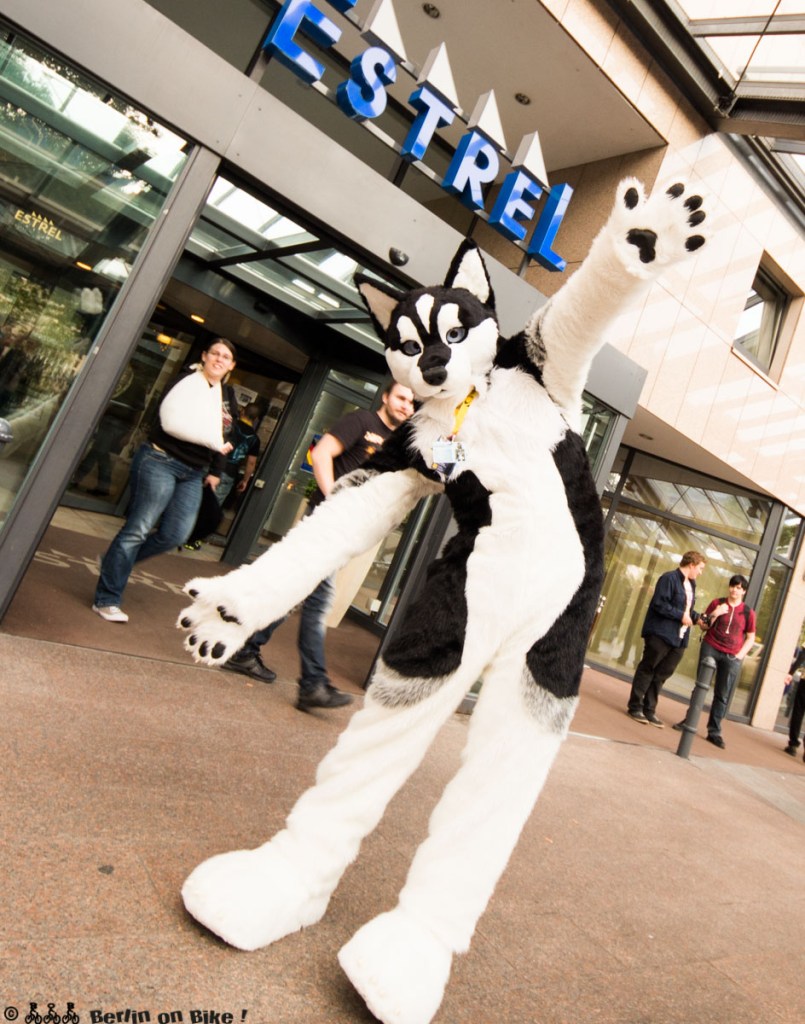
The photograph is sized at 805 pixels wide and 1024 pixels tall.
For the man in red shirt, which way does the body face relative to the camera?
toward the camera

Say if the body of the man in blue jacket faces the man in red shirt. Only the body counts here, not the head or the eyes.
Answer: yes

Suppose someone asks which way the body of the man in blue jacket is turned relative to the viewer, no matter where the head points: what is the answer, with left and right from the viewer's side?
facing the viewer and to the right of the viewer

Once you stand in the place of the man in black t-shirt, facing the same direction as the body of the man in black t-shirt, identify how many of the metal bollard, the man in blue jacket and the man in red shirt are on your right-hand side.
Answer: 0

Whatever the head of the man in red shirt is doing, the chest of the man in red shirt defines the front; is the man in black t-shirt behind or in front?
in front

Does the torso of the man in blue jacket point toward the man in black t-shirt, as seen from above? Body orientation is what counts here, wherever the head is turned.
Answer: no

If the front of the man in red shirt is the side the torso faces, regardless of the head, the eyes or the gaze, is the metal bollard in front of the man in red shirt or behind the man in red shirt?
in front

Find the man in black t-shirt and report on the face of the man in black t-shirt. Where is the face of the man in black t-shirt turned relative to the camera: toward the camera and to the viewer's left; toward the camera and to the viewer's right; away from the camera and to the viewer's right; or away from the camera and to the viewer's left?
toward the camera and to the viewer's right
